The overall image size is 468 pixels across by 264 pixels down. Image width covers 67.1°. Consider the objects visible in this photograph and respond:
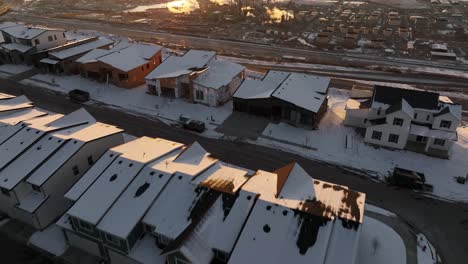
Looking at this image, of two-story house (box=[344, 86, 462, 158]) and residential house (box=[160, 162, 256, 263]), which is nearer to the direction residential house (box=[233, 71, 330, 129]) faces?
the residential house

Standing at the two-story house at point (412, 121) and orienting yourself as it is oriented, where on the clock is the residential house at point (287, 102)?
The residential house is roughly at 3 o'clock from the two-story house.

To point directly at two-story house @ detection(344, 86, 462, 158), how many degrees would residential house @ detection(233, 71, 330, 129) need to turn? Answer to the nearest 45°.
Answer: approximately 135° to its left

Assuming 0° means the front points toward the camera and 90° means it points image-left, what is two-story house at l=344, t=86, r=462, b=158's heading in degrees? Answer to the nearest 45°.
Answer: approximately 0°

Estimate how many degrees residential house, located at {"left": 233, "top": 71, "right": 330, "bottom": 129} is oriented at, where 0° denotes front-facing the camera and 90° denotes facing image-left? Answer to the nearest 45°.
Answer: approximately 45°

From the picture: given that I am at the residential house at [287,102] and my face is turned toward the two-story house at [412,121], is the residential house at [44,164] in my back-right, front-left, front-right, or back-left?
back-right
